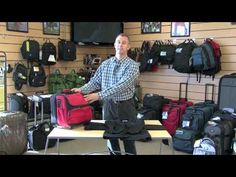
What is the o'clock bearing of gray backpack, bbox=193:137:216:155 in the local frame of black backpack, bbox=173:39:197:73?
The gray backpack is roughly at 10 o'clock from the black backpack.

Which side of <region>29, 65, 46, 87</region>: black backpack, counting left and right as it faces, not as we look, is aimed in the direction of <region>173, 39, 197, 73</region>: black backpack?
left

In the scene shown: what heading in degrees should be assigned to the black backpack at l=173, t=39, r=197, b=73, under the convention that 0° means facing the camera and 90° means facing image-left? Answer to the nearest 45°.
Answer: approximately 45°

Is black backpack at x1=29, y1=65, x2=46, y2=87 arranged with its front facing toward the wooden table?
yes

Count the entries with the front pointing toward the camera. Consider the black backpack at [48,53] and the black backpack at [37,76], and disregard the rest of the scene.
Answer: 2

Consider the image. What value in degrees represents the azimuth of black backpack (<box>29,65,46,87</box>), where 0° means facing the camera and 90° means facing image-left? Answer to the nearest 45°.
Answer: approximately 0°
